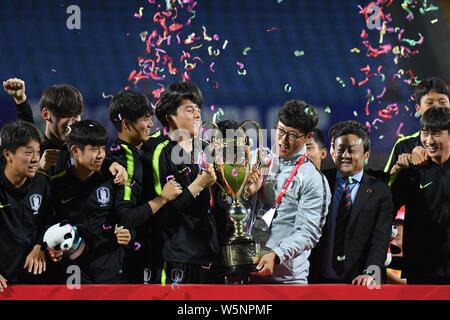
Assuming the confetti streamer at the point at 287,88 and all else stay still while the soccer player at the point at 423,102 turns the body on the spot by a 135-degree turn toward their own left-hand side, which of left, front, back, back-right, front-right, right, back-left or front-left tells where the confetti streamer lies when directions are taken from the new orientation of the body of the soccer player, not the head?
left

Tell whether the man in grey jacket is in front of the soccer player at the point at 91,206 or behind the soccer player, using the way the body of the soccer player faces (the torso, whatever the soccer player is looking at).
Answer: in front

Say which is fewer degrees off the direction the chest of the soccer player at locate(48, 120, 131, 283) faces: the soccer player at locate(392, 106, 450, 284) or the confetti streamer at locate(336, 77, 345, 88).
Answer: the soccer player

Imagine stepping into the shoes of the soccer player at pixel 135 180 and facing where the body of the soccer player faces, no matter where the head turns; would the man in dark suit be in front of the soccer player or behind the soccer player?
in front
